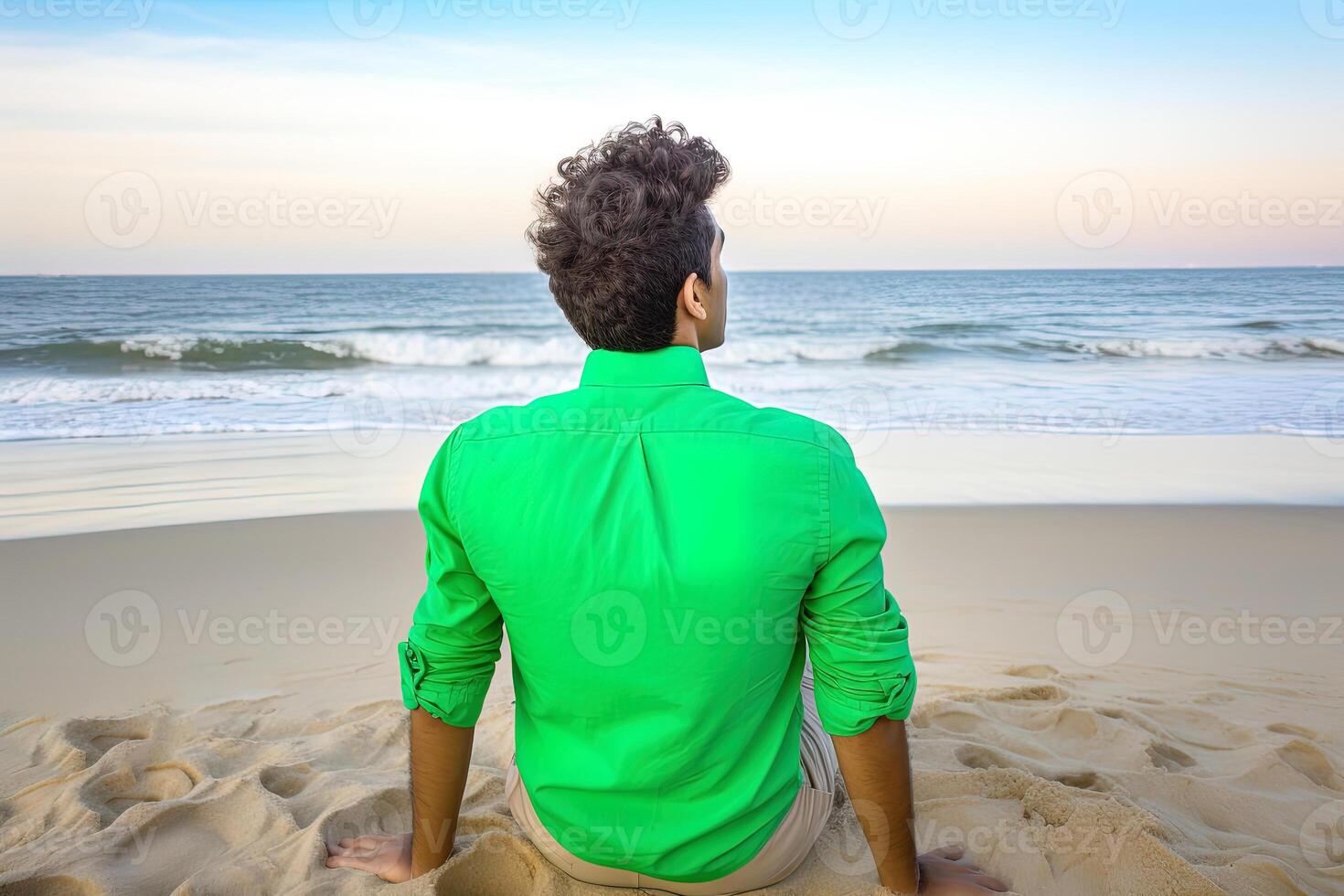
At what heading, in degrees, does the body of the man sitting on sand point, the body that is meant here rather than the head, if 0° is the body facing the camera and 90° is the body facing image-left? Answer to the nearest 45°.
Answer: approximately 180°

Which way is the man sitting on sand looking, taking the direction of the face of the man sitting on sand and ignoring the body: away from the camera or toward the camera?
away from the camera
